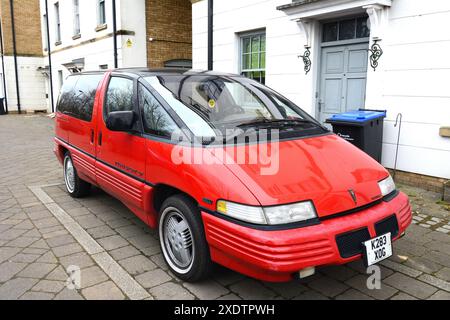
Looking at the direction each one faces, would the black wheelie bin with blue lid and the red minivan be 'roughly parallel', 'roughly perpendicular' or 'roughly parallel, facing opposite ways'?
roughly perpendicular

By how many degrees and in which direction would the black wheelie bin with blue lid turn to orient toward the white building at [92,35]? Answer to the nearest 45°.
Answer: approximately 90° to its right

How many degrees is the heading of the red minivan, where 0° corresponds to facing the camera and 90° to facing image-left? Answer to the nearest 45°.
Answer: approximately 315°

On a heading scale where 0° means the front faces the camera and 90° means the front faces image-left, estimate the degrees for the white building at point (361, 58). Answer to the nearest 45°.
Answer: approximately 45°

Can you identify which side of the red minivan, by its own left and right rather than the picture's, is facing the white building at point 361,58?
left

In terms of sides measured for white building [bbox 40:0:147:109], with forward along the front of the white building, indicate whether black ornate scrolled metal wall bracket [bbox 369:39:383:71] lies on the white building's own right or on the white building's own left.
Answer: on the white building's own left

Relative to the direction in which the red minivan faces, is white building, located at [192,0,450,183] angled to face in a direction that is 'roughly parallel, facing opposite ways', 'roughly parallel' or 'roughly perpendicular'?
roughly perpendicular

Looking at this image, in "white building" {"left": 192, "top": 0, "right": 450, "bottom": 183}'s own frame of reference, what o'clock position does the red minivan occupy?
The red minivan is roughly at 11 o'clock from the white building.

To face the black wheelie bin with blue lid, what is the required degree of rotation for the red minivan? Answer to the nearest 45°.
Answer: approximately 90° to its left

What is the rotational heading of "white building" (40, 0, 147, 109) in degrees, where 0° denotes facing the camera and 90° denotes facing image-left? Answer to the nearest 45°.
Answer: approximately 45°
